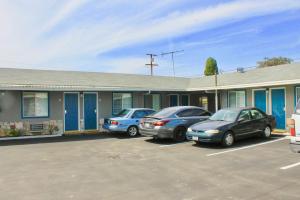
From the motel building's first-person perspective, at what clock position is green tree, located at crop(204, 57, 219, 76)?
The green tree is roughly at 7 o'clock from the motel building.

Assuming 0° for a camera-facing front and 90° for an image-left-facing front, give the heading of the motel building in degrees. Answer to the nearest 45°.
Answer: approximately 0°

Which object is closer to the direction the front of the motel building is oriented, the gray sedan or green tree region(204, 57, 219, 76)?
the gray sedan

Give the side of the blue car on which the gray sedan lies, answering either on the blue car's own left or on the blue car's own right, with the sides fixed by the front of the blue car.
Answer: on the blue car's own right

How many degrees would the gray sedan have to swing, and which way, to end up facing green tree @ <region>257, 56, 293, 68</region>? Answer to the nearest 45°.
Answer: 0° — it already faces it

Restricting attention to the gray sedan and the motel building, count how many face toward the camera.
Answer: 1

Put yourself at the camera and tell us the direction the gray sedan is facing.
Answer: facing away from the viewer and to the right of the viewer

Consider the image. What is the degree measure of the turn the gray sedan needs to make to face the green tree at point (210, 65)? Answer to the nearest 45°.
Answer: approximately 45° to its left

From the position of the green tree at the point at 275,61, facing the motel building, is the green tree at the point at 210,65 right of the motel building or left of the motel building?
right
